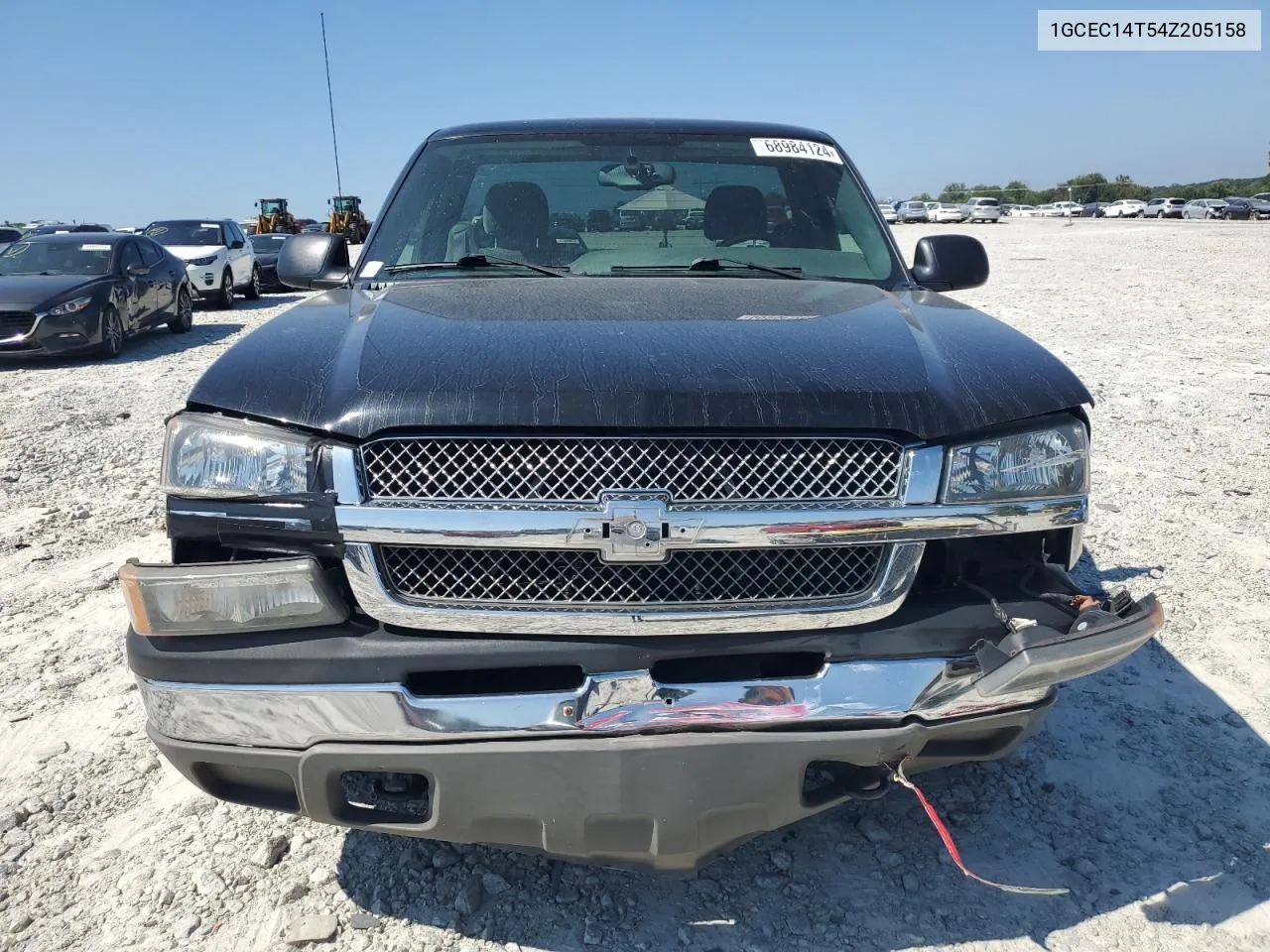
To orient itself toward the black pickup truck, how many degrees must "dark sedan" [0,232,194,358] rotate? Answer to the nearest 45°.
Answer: approximately 45° to its left

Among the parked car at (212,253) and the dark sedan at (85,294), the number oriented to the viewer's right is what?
0

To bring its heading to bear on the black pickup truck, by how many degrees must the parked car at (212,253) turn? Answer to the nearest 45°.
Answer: approximately 45° to its left

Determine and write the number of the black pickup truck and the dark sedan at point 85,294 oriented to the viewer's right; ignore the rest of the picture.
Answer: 0

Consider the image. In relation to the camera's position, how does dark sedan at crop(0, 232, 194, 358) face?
facing the viewer and to the left of the viewer

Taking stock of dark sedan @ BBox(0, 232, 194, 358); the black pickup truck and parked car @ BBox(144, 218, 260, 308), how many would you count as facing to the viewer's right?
0

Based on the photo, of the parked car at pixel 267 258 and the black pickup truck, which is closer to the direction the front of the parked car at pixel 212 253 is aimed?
the black pickup truck

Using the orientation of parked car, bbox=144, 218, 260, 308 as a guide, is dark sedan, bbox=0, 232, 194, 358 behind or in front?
in front

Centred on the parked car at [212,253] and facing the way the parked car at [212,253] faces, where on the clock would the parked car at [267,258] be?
the parked car at [267,258] is roughly at 5 o'clock from the parked car at [212,253].

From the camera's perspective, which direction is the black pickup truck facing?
toward the camera

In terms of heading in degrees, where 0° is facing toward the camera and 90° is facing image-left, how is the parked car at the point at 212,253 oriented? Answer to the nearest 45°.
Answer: approximately 45°
